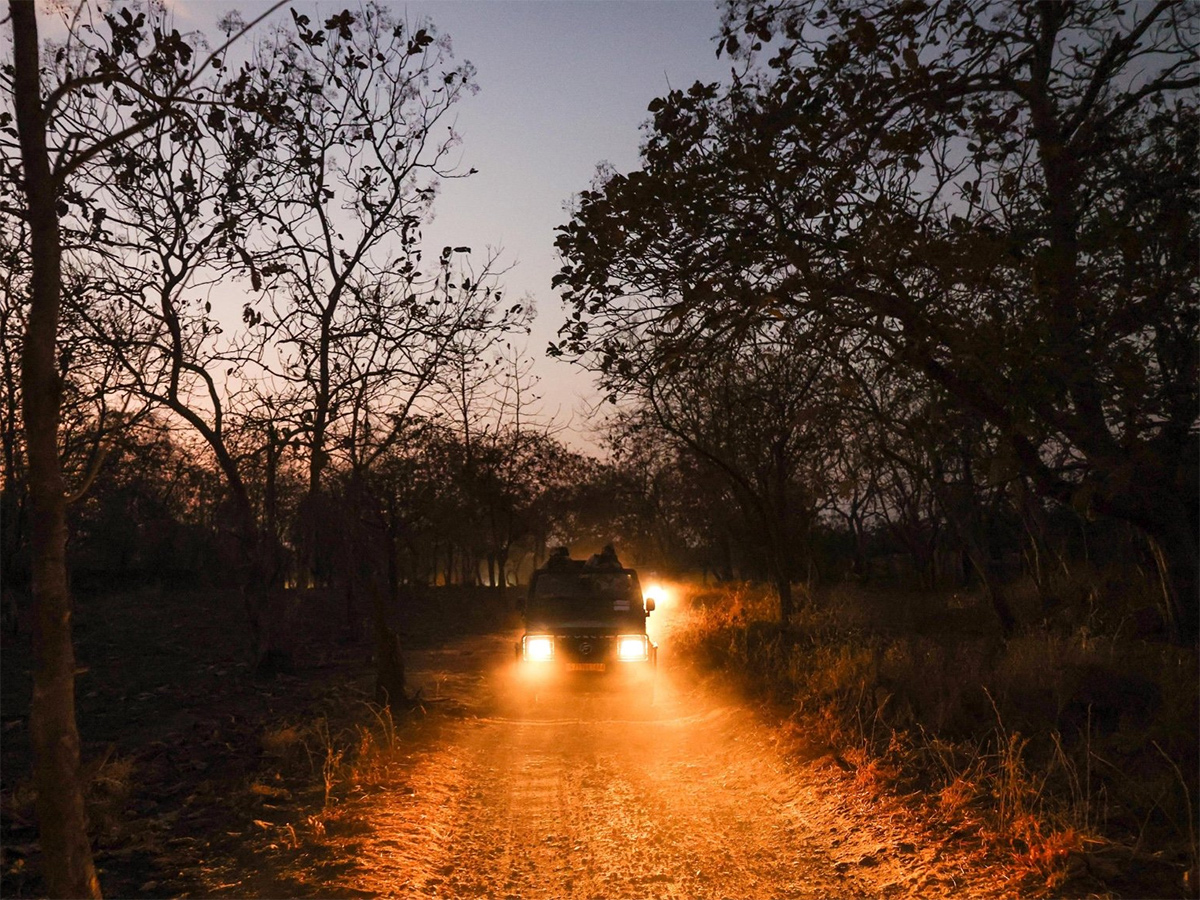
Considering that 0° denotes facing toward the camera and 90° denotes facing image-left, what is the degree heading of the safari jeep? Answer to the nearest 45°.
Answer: approximately 0°
